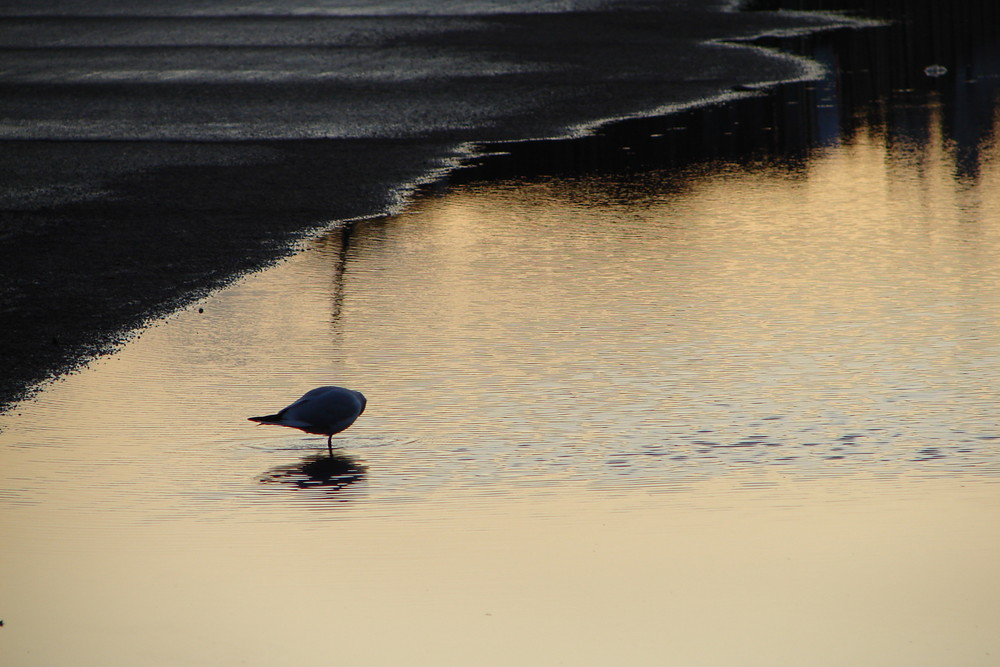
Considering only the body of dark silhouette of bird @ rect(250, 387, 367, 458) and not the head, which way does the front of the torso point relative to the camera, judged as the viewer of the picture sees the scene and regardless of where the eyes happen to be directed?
to the viewer's right
